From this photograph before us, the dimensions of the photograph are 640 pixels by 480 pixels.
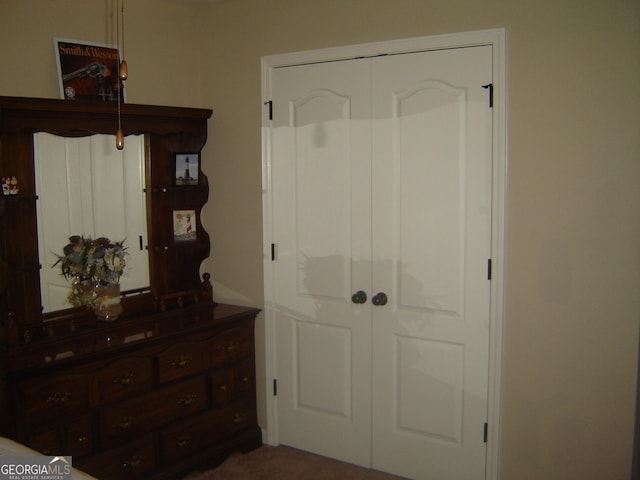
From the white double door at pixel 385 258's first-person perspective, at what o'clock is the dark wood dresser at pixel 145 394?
The dark wood dresser is roughly at 1 o'clock from the white double door.

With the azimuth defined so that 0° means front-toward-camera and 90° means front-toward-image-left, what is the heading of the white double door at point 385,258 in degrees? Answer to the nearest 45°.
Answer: approximately 45°

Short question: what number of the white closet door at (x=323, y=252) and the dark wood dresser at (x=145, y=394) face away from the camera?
0

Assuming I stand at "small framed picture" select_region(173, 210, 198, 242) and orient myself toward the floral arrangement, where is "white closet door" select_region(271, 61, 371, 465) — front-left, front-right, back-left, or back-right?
back-left

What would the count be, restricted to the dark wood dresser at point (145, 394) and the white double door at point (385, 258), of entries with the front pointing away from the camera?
0

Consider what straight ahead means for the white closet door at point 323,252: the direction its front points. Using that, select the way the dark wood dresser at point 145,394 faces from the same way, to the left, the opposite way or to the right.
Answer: to the left

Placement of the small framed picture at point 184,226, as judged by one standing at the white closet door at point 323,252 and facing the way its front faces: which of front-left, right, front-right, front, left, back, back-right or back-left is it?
front-right

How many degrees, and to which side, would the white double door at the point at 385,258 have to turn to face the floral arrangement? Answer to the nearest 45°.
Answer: approximately 45° to its right

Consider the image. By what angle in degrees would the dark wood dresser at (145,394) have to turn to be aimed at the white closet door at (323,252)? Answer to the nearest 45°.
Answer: approximately 45° to its left
